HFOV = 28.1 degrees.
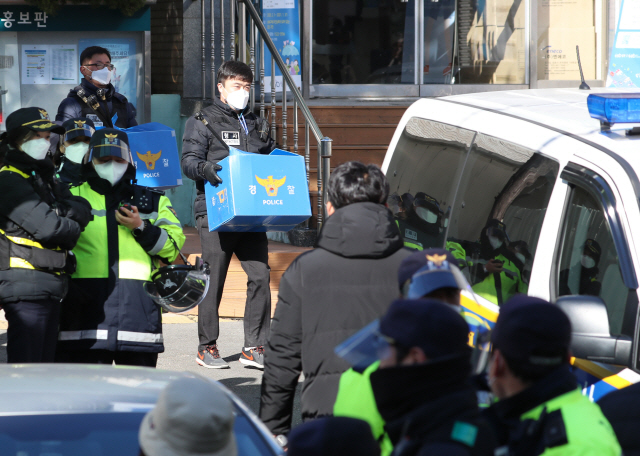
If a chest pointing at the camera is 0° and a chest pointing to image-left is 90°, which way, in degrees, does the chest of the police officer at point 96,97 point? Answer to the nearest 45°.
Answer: approximately 315°

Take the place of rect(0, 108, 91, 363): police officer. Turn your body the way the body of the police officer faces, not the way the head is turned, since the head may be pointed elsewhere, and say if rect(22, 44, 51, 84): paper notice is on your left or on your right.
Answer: on your left

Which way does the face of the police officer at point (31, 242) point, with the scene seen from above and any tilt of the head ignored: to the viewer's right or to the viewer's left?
to the viewer's right

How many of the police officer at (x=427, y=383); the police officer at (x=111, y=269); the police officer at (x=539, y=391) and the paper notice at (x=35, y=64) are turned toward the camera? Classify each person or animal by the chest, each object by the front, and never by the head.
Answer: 2

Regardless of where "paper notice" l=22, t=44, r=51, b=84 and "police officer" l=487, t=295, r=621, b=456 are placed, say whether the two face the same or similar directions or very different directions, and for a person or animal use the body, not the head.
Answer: very different directions
